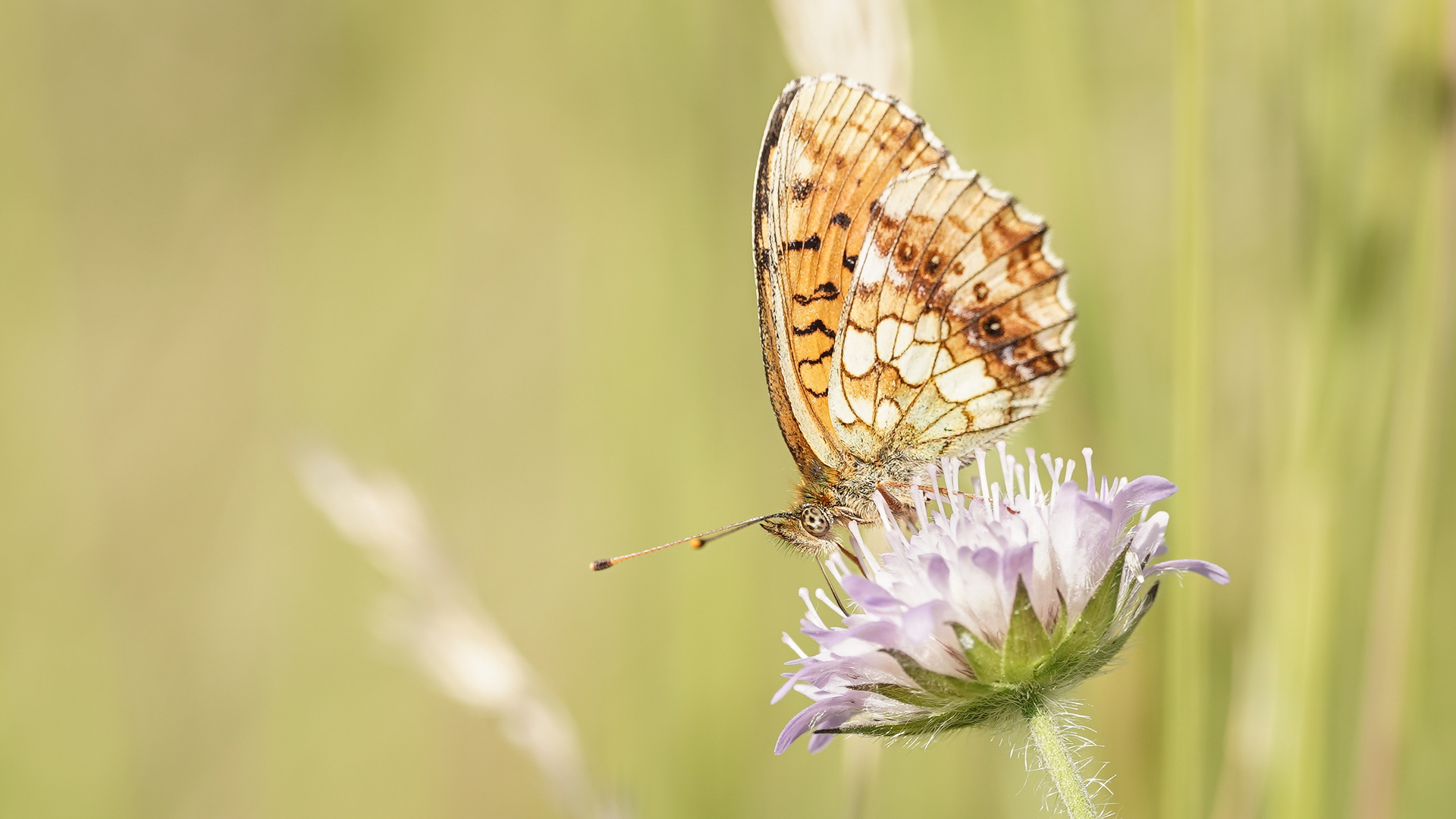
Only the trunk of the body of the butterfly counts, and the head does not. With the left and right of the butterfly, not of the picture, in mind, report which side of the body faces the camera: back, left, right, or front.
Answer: left

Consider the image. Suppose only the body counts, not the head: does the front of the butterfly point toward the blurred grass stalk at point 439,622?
yes

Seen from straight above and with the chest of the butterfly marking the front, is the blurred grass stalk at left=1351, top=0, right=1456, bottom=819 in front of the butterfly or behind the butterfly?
behind
